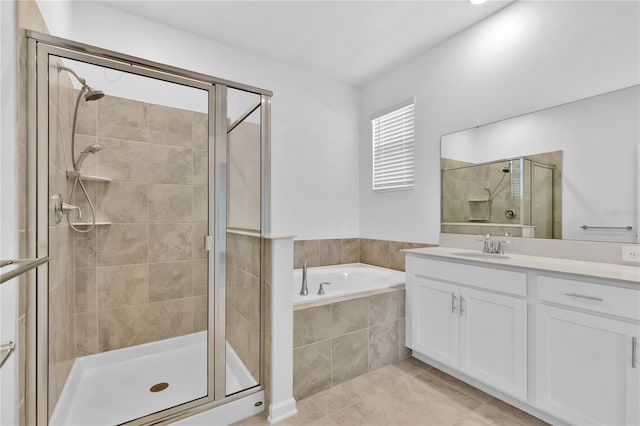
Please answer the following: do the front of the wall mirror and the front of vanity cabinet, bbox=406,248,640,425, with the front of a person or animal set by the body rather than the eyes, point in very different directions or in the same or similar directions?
same or similar directions

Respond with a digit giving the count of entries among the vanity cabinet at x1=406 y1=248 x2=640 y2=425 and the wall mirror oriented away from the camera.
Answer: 0

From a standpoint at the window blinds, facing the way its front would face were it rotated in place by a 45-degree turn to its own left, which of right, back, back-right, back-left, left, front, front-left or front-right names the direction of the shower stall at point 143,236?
front-right

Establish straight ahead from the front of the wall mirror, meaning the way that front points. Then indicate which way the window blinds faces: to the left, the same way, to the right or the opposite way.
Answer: the same way

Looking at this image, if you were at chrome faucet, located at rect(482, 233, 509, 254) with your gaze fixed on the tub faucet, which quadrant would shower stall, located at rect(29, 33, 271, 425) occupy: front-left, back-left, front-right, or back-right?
front-left

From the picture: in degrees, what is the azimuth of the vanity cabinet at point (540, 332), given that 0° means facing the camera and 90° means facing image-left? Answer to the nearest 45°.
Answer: approximately 45°

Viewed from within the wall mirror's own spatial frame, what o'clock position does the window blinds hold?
The window blinds is roughly at 2 o'clock from the wall mirror.

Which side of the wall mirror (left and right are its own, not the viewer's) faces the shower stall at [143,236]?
front

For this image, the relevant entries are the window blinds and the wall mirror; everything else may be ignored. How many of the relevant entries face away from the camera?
0

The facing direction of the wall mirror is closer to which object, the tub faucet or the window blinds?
the tub faucet

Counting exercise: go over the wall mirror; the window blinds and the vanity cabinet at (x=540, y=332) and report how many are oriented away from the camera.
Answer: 0

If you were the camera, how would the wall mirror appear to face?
facing the viewer and to the left of the viewer

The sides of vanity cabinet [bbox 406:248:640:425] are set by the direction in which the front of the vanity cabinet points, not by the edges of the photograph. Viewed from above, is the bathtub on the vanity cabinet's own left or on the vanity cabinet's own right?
on the vanity cabinet's own right

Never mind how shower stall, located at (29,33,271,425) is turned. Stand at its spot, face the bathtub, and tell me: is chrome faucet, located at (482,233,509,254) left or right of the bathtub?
right

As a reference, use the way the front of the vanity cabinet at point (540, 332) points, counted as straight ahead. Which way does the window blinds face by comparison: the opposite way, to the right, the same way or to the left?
the same way

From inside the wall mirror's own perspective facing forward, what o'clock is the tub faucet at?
The tub faucet is roughly at 1 o'clock from the wall mirror.
